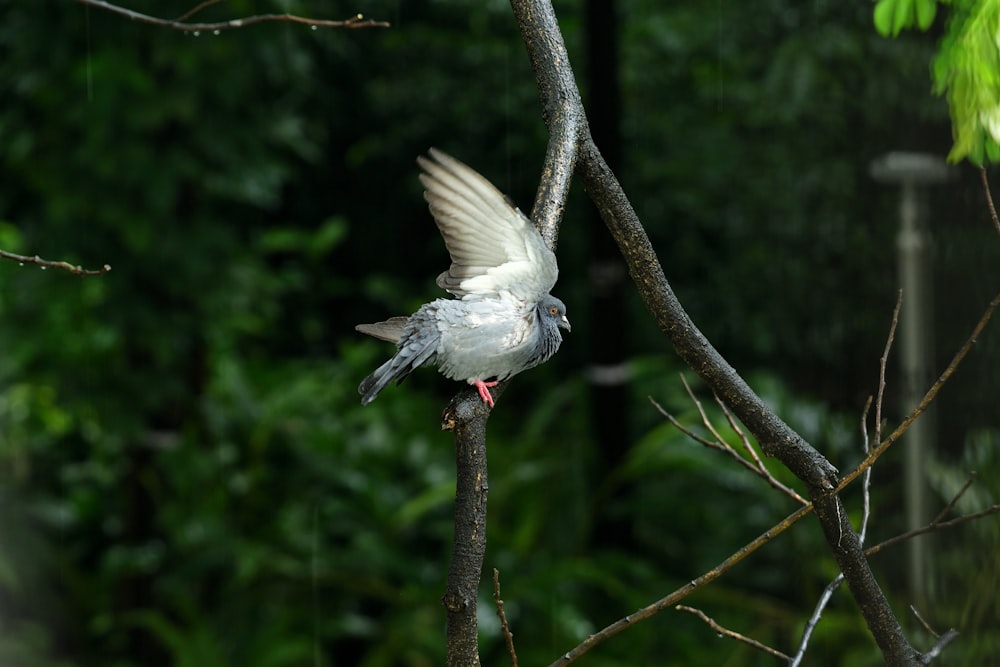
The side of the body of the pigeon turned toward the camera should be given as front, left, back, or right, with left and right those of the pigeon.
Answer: right

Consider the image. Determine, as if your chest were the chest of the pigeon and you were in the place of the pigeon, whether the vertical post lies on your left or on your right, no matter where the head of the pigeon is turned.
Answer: on your left
